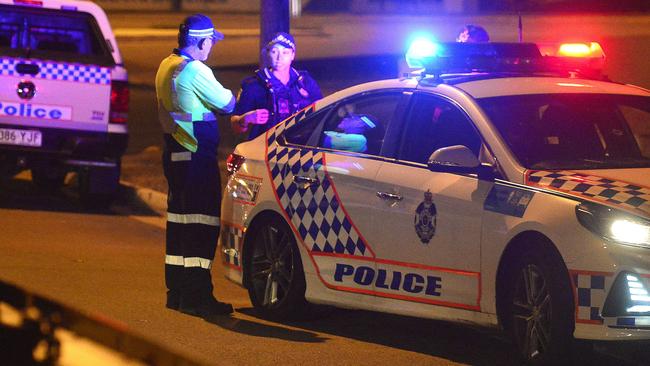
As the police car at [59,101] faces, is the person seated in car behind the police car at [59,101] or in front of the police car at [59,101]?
behind

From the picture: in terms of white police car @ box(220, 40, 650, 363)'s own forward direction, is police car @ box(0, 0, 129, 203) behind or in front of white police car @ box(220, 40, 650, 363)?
behind

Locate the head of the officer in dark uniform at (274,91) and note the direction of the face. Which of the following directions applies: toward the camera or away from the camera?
toward the camera

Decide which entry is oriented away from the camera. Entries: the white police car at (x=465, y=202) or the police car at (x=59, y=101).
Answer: the police car

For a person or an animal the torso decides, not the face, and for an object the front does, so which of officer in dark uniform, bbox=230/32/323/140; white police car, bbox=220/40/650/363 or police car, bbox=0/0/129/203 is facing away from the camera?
the police car

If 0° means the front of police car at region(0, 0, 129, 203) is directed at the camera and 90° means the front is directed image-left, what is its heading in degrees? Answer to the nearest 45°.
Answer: approximately 180°

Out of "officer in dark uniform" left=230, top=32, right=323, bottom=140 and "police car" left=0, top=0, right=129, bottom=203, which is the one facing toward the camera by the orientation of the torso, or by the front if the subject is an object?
the officer in dark uniform

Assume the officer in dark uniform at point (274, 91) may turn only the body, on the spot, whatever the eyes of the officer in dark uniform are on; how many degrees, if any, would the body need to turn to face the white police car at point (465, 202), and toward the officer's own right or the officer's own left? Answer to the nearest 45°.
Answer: approximately 45° to the officer's own left

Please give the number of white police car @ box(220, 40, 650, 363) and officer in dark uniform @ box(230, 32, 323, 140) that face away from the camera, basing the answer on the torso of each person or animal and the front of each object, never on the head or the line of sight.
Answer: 0

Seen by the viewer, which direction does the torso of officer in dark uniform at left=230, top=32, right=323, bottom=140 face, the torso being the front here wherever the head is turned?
toward the camera
